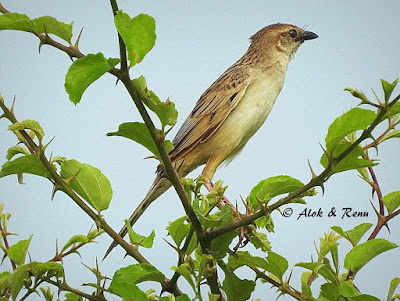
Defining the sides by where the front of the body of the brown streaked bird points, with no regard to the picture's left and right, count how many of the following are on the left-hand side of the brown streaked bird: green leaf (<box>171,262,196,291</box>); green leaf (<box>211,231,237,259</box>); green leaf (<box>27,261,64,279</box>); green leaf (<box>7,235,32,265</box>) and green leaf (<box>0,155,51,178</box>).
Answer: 0

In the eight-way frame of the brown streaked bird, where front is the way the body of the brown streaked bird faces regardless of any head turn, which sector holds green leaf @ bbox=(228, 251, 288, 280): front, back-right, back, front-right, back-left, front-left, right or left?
front

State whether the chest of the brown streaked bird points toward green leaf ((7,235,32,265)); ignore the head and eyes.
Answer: no

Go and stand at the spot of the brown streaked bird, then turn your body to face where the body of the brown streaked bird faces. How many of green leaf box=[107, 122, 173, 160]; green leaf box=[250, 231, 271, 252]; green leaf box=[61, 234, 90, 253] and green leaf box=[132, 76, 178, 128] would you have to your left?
0

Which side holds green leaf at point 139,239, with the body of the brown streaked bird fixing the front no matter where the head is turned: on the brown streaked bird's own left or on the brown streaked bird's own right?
on the brown streaked bird's own right

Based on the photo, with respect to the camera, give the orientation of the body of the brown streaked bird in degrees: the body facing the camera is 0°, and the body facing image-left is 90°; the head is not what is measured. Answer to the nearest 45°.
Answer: approximately 270°
